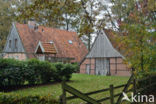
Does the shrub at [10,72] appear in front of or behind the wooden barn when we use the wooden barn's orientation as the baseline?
in front

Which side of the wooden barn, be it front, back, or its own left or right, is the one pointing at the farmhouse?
right

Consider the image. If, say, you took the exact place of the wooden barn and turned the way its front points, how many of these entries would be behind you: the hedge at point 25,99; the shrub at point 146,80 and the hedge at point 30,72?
0

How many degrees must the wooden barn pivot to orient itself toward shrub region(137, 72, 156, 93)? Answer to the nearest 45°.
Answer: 0° — it already faces it

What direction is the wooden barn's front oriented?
toward the camera

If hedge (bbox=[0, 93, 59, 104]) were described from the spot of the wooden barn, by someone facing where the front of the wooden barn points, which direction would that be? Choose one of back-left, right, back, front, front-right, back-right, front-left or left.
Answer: front

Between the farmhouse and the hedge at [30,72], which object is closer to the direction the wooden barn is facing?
the hedge

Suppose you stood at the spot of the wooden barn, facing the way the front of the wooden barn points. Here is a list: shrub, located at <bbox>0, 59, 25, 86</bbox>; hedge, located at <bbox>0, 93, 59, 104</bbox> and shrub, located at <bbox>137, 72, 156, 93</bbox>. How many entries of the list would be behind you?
0
